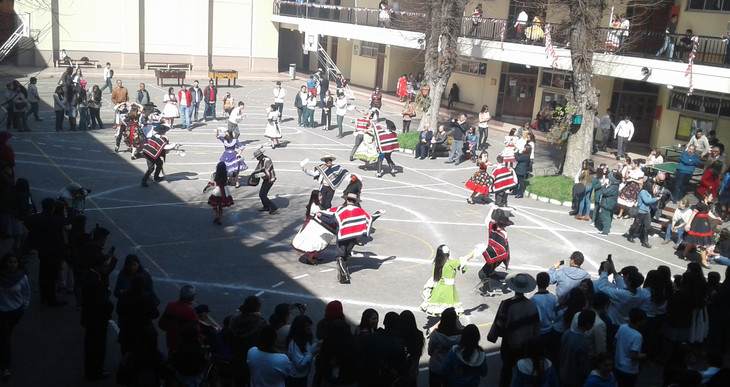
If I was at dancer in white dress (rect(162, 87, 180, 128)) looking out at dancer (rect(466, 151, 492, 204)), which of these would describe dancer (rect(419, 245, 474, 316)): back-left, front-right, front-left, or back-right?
front-right

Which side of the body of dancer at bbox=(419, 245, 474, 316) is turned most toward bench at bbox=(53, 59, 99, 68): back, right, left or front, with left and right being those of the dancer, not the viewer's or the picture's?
left

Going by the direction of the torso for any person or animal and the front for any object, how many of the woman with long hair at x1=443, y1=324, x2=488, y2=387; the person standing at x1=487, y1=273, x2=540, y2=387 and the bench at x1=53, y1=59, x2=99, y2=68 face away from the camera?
2

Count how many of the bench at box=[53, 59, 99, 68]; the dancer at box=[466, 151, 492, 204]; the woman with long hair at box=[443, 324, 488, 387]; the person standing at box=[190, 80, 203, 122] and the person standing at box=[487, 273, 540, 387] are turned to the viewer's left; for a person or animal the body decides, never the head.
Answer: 0

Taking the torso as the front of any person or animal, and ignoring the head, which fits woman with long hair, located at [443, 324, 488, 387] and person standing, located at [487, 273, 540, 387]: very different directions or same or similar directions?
same or similar directions

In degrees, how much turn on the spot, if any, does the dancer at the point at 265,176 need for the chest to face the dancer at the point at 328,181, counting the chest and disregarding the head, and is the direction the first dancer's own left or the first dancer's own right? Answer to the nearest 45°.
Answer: approximately 135° to the first dancer's own left

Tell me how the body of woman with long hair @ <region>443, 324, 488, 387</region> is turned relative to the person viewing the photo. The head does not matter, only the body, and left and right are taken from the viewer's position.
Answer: facing away from the viewer

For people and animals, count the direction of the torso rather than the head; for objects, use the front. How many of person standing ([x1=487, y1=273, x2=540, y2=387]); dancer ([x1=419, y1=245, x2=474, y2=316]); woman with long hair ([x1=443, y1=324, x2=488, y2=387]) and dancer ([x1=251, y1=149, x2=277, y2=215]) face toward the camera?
0

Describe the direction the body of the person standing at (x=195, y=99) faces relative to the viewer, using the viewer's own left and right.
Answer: facing the viewer

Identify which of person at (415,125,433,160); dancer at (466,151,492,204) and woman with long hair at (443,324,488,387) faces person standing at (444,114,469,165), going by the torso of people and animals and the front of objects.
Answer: the woman with long hair

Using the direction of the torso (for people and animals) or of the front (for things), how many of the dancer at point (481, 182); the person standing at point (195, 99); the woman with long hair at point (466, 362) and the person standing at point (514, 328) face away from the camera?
2

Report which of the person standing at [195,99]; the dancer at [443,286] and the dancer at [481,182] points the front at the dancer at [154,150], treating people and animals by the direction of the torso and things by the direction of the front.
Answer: the person standing

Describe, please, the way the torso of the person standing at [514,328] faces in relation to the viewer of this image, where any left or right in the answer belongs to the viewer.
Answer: facing away from the viewer

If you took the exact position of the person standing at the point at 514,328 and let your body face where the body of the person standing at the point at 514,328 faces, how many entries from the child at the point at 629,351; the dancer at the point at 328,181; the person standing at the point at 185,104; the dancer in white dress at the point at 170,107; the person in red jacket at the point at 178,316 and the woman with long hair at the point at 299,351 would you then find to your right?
1

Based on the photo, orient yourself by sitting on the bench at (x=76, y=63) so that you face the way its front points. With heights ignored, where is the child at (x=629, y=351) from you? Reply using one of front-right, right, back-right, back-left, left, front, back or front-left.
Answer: front

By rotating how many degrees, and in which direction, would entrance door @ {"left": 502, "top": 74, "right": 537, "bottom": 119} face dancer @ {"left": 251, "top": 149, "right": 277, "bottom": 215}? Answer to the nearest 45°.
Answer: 0° — it already faces them

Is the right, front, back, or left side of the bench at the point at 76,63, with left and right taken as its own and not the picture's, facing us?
front

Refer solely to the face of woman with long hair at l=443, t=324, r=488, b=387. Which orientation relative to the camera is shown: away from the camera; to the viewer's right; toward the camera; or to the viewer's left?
away from the camera

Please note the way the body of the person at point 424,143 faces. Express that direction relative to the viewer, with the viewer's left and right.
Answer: facing the viewer and to the left of the viewer
